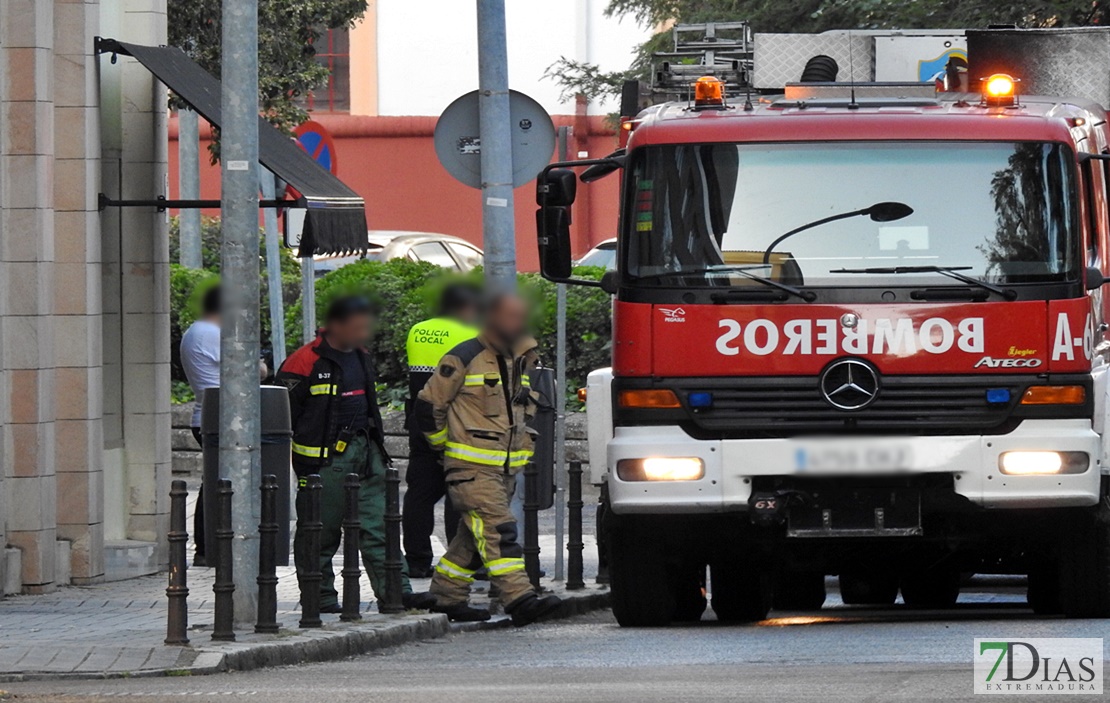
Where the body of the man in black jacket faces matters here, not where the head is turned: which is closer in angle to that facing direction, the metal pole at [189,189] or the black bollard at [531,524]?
the black bollard

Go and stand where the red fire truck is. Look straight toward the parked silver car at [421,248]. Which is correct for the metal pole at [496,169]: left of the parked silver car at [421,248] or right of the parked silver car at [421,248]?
left

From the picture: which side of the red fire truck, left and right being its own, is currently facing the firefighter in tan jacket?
right

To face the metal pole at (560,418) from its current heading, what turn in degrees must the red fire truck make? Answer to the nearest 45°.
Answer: approximately 135° to its right

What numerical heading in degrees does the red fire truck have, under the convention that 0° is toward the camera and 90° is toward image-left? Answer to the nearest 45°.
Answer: approximately 0°

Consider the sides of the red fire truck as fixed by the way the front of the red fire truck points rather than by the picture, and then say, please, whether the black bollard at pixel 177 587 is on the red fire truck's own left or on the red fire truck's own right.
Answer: on the red fire truck's own right
